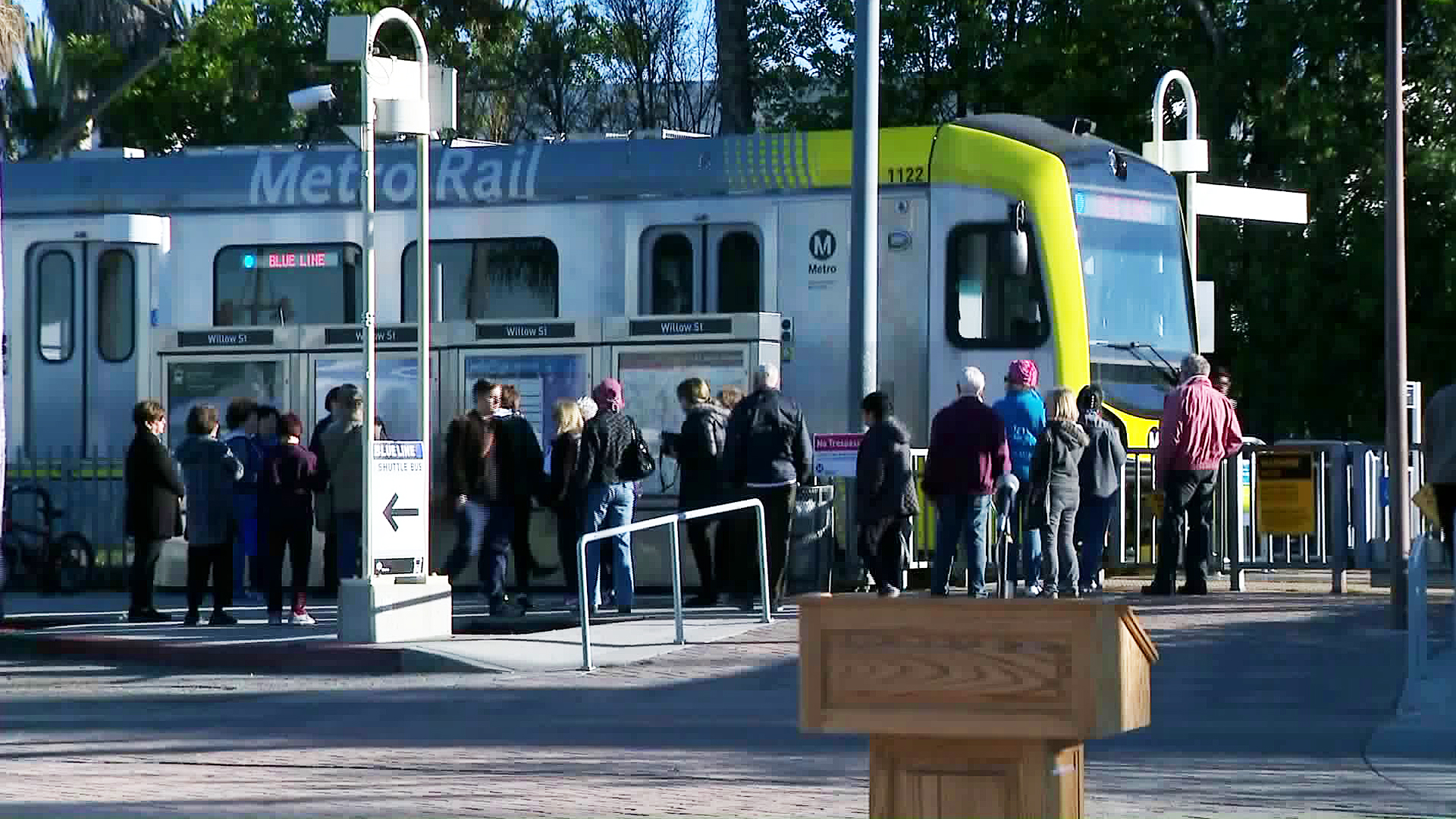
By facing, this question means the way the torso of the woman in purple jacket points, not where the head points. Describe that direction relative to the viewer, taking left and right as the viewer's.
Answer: facing away from the viewer and to the right of the viewer

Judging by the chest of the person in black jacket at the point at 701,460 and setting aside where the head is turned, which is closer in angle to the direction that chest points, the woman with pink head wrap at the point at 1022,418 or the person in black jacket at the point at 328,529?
the person in black jacket

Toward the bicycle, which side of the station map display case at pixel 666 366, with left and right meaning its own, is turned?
right

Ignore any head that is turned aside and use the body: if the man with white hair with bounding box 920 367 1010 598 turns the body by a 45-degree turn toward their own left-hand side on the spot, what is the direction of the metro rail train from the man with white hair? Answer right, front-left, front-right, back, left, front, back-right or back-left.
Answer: front

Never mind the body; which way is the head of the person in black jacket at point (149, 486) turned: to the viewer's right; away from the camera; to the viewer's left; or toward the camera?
to the viewer's right

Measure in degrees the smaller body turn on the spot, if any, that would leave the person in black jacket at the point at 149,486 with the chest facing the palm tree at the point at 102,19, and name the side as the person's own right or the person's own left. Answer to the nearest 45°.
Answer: approximately 90° to the person's own left

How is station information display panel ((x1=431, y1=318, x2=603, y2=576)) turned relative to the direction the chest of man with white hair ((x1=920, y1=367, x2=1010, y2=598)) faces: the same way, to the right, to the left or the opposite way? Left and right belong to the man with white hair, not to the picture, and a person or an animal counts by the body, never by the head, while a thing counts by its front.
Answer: the opposite way

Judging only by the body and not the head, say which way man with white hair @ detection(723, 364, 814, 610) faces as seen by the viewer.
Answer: away from the camera

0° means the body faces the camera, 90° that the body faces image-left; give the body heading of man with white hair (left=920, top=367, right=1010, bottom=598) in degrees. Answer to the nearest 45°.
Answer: approximately 180°

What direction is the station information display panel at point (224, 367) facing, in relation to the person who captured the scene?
facing the viewer

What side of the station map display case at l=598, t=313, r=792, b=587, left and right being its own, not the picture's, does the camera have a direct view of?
front
